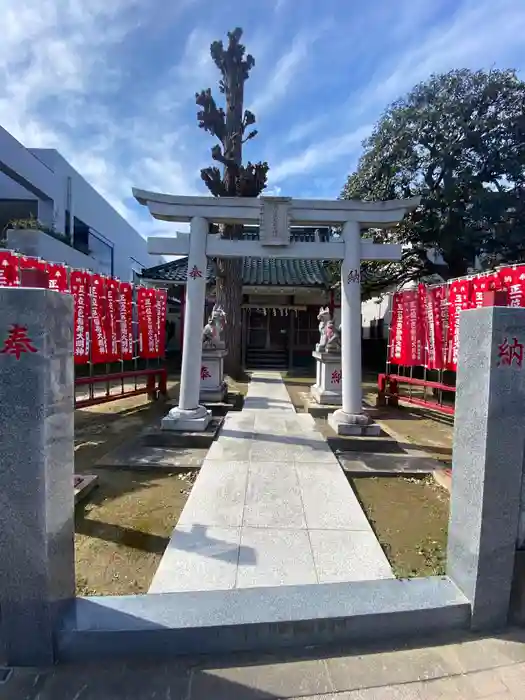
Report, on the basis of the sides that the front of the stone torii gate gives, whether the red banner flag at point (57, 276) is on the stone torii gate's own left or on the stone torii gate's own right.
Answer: on the stone torii gate's own right

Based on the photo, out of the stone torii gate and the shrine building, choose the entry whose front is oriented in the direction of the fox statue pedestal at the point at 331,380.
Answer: the shrine building

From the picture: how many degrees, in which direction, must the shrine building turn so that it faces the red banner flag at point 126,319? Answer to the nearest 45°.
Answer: approximately 45° to its right

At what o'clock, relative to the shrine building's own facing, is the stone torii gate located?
The stone torii gate is roughly at 12 o'clock from the shrine building.

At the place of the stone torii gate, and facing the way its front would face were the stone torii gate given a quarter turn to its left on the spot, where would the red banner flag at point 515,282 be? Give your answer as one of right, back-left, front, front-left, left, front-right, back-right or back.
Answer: front

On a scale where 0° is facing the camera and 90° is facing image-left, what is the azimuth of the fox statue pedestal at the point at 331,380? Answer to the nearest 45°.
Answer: approximately 0°

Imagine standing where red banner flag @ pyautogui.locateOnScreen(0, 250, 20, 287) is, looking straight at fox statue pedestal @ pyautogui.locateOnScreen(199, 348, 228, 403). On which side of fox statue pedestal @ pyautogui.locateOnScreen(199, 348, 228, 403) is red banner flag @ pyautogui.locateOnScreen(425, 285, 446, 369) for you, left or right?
right

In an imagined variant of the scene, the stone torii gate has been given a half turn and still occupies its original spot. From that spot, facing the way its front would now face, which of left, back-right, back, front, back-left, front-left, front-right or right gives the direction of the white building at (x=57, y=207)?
front-left

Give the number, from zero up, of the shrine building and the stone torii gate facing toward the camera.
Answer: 2

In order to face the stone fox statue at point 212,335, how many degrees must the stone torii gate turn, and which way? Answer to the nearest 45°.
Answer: approximately 135° to its right

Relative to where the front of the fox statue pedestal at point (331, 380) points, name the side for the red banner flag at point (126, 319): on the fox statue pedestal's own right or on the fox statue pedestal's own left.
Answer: on the fox statue pedestal's own right

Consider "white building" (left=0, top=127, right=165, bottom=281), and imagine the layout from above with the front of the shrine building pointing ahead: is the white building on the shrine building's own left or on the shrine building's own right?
on the shrine building's own right
